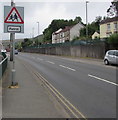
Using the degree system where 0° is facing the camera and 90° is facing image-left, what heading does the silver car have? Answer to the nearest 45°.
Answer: approximately 315°

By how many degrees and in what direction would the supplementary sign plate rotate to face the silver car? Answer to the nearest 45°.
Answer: approximately 135° to its left

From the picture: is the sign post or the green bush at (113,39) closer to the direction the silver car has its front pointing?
the sign post

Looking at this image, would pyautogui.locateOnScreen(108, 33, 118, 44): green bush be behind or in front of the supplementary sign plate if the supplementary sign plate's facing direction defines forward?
behind

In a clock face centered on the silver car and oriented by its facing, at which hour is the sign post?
The sign post is roughly at 2 o'clock from the silver car.

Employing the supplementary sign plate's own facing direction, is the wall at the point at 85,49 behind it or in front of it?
behind

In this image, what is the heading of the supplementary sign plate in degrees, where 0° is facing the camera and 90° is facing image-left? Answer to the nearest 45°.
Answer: approximately 0°

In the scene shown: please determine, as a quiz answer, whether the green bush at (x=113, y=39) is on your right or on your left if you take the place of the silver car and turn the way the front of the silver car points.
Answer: on your left

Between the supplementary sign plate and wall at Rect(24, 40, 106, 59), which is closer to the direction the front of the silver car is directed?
the supplementary sign plate
